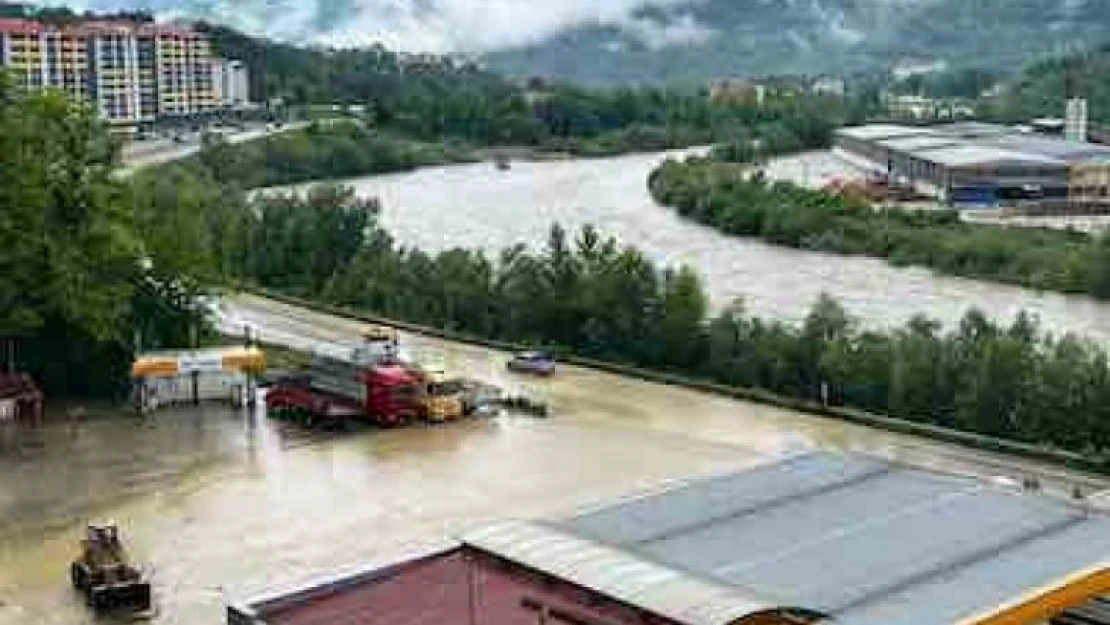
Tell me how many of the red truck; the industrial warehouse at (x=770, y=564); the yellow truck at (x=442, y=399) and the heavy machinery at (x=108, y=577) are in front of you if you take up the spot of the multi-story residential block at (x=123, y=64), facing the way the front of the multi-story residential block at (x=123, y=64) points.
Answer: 4

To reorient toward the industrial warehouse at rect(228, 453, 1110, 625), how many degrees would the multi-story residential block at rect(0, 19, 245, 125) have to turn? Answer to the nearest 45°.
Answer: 0° — it already faces it

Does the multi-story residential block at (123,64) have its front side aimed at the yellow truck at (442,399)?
yes

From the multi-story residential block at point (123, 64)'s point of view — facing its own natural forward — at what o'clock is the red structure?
The red structure is roughly at 12 o'clock from the multi-story residential block.

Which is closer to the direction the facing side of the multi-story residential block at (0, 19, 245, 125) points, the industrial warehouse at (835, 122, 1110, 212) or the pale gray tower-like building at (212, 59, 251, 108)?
the industrial warehouse

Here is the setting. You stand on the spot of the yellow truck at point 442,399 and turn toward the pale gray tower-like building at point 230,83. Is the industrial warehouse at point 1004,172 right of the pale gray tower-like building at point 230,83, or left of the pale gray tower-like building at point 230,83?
right

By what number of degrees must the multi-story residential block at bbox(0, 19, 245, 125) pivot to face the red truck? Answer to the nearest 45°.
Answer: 0° — it already faces it

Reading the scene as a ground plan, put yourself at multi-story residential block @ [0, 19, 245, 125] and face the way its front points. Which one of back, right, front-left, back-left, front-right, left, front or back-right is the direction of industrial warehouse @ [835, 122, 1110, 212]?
front-left

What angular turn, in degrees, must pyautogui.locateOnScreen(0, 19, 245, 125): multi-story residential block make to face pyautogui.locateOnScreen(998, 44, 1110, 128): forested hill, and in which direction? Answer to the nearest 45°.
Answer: approximately 90° to its left

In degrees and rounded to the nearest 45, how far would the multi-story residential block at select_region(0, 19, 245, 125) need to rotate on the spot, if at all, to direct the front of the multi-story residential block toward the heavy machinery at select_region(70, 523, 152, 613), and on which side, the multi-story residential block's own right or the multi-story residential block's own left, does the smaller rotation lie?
0° — it already faces it

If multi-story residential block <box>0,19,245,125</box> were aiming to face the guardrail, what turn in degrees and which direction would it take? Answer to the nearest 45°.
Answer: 0° — it already faces it

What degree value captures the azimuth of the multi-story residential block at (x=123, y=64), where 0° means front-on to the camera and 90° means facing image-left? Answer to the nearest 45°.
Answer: approximately 0°

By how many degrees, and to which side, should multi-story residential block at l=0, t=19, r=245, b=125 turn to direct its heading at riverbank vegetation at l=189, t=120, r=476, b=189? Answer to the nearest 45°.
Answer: approximately 45° to its left

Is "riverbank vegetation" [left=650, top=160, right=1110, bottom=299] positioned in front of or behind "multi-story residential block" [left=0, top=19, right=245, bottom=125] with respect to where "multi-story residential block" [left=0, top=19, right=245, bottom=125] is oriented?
in front

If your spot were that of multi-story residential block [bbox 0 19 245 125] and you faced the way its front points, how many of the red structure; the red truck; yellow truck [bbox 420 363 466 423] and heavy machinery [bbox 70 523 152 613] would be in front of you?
4
